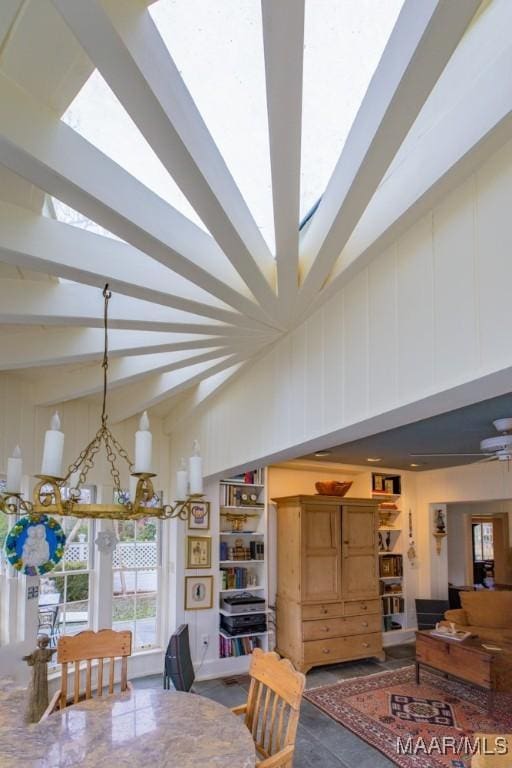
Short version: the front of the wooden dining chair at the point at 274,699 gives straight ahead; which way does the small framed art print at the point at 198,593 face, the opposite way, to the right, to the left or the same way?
to the left

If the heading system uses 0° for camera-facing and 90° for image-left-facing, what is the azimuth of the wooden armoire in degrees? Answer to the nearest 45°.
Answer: approximately 315°

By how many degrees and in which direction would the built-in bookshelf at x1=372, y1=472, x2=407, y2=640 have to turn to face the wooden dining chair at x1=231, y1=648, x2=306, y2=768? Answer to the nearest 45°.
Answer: approximately 45° to its right

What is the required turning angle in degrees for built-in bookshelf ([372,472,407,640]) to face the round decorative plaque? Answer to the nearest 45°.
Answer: approximately 90° to its right

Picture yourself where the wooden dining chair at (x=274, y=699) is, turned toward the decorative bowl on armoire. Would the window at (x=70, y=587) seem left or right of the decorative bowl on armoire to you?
left

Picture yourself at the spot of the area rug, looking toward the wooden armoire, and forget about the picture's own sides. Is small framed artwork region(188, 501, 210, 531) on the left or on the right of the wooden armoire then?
left

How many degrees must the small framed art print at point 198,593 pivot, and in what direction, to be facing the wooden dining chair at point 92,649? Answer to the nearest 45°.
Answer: approximately 45° to its right

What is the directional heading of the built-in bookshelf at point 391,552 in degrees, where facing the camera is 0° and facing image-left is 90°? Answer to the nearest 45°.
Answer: approximately 315°

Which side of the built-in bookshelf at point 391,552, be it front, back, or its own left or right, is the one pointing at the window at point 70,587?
right

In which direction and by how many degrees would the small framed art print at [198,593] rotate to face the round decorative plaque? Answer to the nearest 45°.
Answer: approximately 90° to its right

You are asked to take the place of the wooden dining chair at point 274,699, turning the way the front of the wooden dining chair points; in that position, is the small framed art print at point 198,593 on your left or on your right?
on your right
